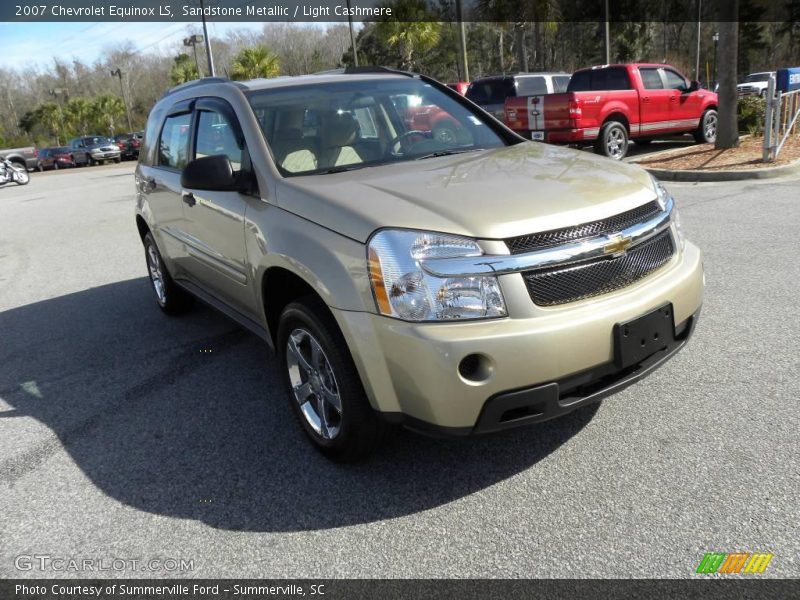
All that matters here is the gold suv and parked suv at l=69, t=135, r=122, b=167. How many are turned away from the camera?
0

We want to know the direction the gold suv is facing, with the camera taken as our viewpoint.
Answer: facing the viewer and to the right of the viewer

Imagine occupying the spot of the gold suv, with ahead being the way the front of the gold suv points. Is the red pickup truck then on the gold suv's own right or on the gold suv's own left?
on the gold suv's own left

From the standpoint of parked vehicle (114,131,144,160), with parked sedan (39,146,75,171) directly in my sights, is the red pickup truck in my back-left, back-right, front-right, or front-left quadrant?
back-left

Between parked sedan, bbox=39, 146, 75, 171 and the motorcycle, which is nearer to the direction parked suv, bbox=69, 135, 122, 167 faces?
the motorcycle

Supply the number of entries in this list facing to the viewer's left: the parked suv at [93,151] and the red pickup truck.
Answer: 0

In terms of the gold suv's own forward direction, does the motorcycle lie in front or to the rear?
to the rear
